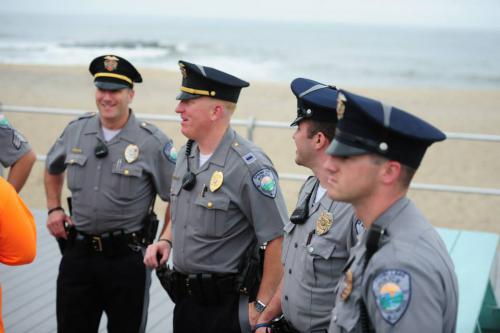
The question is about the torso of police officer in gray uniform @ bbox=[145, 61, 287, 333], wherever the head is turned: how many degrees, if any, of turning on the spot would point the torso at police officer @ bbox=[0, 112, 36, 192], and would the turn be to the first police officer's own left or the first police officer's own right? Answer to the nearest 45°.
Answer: approximately 90° to the first police officer's own right

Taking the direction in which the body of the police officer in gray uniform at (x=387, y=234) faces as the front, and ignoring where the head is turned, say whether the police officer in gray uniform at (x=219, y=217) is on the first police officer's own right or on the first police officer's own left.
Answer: on the first police officer's own right

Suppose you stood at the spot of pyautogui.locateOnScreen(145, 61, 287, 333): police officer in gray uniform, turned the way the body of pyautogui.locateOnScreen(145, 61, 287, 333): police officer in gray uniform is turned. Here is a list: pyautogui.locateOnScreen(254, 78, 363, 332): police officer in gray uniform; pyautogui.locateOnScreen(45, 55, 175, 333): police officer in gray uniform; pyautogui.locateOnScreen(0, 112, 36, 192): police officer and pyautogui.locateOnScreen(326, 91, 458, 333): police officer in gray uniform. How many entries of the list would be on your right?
2

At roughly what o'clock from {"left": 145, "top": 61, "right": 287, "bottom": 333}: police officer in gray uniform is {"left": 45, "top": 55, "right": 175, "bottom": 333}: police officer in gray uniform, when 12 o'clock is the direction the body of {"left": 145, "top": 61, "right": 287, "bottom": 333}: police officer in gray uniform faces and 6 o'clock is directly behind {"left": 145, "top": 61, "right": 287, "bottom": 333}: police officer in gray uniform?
{"left": 45, "top": 55, "right": 175, "bottom": 333}: police officer in gray uniform is roughly at 3 o'clock from {"left": 145, "top": 61, "right": 287, "bottom": 333}: police officer in gray uniform.

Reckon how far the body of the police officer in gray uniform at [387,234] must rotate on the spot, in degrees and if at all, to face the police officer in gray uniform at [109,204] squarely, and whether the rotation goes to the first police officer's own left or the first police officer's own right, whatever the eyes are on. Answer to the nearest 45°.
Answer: approximately 45° to the first police officer's own right

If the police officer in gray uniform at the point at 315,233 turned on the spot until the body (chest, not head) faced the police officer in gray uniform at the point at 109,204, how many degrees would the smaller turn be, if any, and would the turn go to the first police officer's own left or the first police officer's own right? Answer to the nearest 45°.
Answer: approximately 90° to the first police officer's own right

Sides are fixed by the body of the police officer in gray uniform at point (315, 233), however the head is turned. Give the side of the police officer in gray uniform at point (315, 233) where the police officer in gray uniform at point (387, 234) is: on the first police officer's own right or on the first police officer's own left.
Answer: on the first police officer's own left

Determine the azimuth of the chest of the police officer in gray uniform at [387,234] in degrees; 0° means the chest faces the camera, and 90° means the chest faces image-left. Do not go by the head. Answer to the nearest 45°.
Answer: approximately 90°
